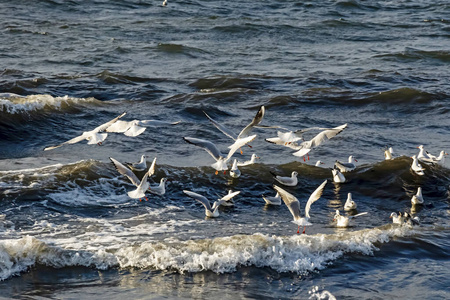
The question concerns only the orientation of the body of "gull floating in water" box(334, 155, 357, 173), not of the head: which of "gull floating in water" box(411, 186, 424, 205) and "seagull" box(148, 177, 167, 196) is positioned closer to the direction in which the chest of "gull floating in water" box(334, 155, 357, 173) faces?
the gull floating in water

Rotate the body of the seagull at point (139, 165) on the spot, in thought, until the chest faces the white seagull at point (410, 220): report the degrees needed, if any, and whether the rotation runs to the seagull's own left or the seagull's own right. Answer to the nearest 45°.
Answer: approximately 45° to the seagull's own right

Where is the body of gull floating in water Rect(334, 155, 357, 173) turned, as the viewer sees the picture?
to the viewer's right

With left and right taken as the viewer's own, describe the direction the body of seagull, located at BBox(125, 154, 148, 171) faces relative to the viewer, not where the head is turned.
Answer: facing to the right of the viewer
